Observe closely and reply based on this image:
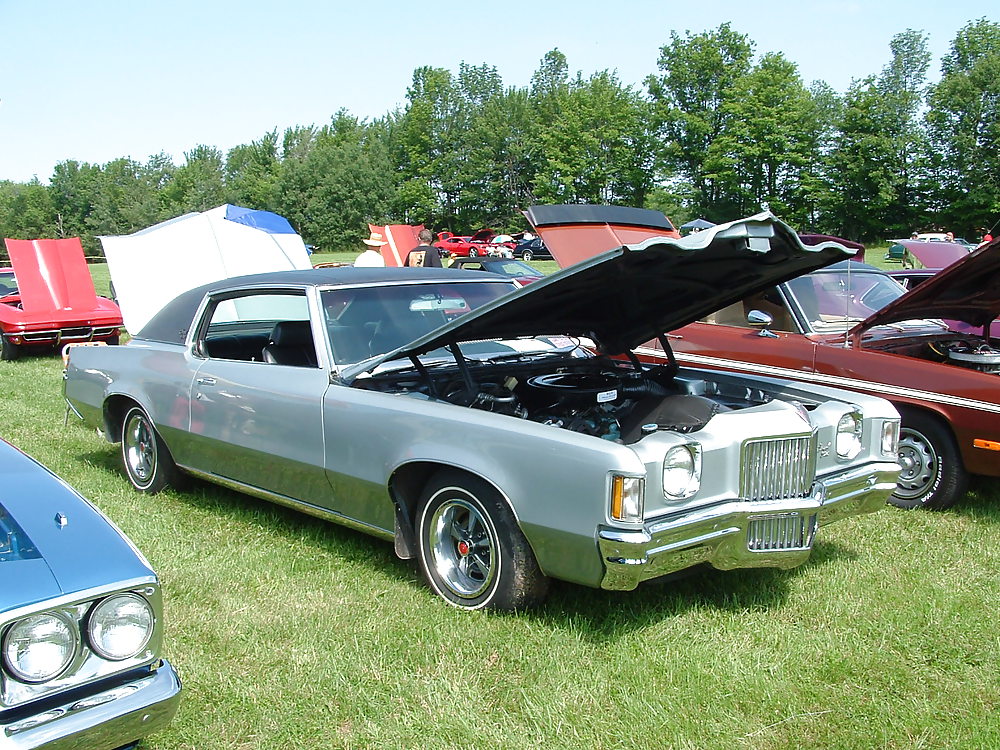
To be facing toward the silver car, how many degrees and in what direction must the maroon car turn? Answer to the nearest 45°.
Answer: approximately 90° to its right

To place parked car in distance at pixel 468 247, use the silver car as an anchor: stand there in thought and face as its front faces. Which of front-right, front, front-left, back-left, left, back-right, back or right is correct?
back-left

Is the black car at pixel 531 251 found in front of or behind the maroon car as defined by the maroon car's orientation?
behind

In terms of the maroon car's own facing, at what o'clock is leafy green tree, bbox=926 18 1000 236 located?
The leafy green tree is roughly at 8 o'clock from the maroon car.

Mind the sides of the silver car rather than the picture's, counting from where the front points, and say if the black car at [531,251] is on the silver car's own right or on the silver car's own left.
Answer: on the silver car's own left

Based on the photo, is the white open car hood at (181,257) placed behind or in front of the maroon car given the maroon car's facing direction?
behind
